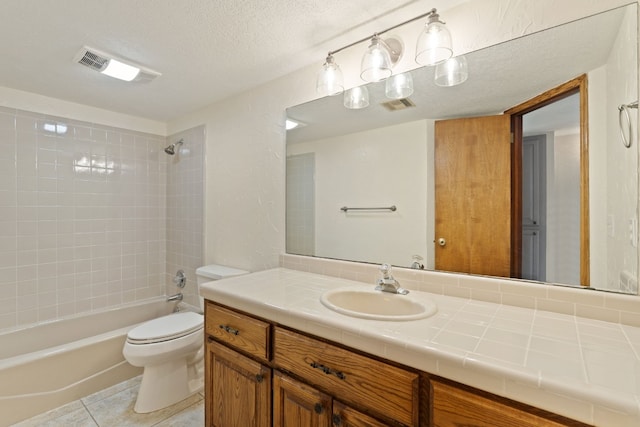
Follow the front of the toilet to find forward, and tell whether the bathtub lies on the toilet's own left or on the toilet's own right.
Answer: on the toilet's own right

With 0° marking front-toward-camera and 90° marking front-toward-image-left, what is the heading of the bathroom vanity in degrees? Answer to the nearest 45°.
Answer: approximately 45°

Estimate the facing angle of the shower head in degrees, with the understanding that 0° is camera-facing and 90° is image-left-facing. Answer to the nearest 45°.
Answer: approximately 45°

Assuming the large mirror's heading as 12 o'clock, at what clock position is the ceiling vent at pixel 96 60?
The ceiling vent is roughly at 1 o'clock from the large mirror.

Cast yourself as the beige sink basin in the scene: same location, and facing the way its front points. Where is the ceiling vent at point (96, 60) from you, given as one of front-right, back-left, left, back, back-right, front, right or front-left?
front-right

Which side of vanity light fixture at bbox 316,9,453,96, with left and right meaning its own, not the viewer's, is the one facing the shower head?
right
